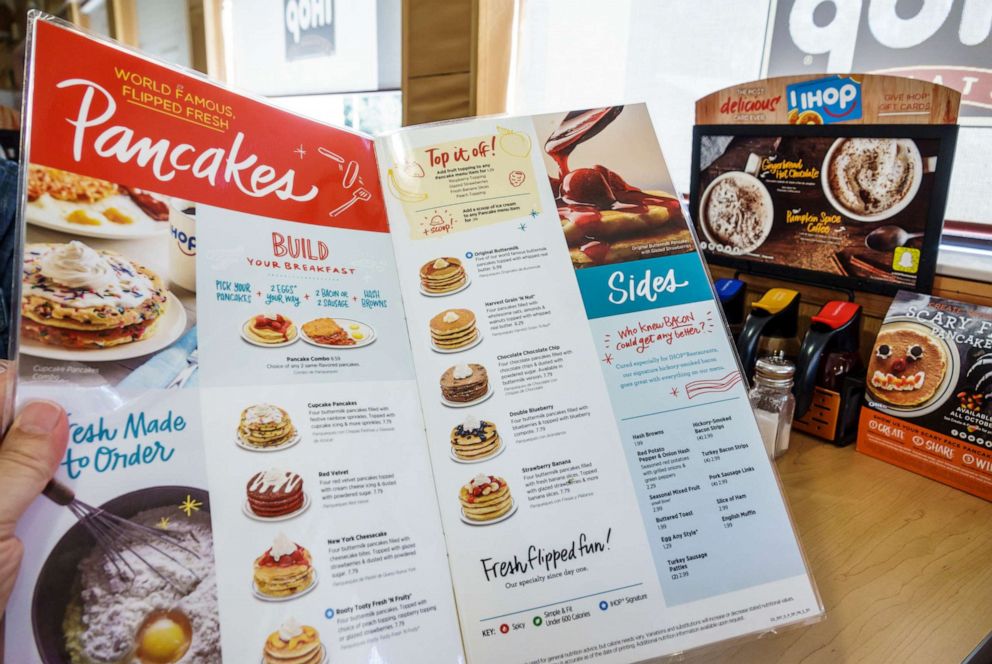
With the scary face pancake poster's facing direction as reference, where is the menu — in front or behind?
in front

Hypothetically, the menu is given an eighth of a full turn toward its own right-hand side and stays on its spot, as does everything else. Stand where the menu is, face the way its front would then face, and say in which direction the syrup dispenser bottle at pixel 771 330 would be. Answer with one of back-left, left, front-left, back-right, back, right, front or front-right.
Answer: back

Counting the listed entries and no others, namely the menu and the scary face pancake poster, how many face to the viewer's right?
0

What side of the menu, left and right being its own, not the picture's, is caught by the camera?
front

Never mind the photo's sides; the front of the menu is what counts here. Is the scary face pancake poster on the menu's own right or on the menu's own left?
on the menu's own left

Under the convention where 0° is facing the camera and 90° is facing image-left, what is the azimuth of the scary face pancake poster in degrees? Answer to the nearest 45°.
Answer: approximately 45°
